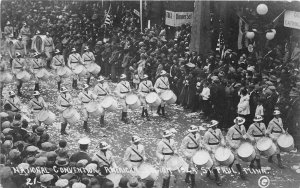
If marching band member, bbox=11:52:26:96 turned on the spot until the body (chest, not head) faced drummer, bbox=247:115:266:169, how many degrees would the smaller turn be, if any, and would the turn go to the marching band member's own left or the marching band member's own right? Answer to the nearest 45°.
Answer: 0° — they already face them

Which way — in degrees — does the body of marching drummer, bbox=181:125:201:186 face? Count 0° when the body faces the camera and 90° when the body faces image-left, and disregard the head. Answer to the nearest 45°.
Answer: approximately 315°

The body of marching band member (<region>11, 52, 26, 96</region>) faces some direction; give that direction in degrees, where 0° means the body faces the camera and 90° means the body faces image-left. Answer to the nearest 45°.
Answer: approximately 315°

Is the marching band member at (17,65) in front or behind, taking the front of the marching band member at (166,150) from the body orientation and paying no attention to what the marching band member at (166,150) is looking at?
behind

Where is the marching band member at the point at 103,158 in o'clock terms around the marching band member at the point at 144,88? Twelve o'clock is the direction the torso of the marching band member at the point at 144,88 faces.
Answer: the marching band member at the point at 103,158 is roughly at 2 o'clock from the marching band member at the point at 144,88.

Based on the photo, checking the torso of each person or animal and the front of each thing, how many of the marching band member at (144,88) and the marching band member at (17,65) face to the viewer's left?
0

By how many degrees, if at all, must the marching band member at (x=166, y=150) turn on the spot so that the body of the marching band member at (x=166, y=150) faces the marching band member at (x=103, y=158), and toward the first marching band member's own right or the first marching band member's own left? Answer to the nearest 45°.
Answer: approximately 135° to the first marching band member's own right
